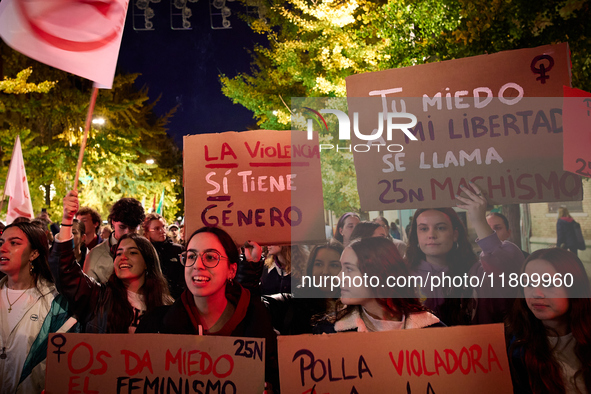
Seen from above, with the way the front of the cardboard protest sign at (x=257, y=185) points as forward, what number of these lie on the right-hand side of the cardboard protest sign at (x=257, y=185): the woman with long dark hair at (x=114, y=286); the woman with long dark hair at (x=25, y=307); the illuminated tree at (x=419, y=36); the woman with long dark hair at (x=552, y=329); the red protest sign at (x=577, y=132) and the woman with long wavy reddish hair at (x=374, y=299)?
2

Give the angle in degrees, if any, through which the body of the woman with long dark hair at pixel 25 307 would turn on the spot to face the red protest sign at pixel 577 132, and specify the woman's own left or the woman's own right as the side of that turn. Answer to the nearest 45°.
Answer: approximately 90° to the woman's own left

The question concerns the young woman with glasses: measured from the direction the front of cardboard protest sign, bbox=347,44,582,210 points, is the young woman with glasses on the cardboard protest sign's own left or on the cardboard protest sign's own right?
on the cardboard protest sign's own right

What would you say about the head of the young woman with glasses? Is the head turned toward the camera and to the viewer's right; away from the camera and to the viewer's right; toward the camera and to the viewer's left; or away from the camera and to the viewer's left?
toward the camera and to the viewer's left

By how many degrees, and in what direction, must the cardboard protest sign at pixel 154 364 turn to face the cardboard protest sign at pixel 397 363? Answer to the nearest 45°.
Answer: approximately 90° to its left

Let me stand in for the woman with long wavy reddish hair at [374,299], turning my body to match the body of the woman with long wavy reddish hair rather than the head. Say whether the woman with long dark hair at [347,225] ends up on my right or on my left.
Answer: on my right

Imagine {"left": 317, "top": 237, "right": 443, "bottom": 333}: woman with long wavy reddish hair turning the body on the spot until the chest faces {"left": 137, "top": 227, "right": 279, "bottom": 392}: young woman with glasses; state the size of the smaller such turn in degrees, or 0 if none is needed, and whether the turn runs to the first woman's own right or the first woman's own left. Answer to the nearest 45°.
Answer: approximately 45° to the first woman's own right

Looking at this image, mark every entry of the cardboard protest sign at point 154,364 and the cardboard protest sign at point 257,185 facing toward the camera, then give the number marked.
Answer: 2
